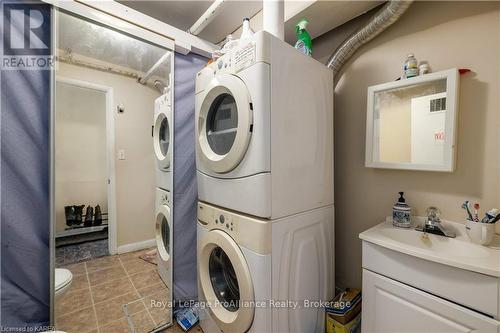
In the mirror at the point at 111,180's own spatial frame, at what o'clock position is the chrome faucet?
The chrome faucet is roughly at 12 o'clock from the mirror.

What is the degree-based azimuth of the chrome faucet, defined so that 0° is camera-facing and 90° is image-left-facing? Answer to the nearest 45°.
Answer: approximately 45°

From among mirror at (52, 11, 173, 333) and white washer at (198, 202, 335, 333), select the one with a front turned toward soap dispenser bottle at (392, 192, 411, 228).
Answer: the mirror

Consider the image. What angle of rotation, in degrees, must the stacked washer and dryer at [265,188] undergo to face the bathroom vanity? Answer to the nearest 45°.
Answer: approximately 135° to its left

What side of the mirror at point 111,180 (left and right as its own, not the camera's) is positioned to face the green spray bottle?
front

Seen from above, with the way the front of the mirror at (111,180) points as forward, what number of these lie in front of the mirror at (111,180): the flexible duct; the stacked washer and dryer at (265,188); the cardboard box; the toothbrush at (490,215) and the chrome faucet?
5

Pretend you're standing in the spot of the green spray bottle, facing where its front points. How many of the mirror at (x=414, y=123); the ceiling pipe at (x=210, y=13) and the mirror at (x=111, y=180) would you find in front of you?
2

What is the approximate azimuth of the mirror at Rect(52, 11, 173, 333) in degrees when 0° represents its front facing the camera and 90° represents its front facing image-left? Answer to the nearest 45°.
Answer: approximately 315°

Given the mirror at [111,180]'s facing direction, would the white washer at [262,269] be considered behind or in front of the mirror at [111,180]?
in front

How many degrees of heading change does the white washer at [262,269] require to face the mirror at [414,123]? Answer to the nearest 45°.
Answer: approximately 135° to its left
